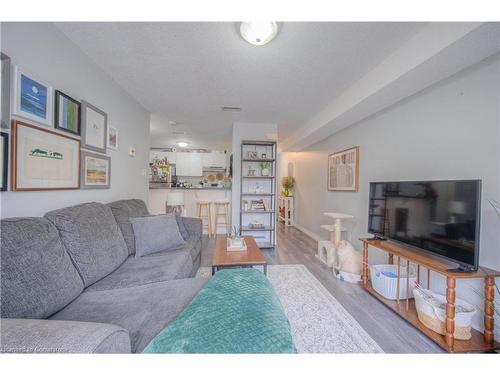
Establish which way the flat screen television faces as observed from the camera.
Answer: facing the viewer and to the left of the viewer

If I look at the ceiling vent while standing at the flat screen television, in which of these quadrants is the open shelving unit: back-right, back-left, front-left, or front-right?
front-right

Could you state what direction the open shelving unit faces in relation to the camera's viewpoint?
facing the viewer

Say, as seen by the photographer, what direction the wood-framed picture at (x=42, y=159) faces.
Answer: facing the viewer and to the right of the viewer

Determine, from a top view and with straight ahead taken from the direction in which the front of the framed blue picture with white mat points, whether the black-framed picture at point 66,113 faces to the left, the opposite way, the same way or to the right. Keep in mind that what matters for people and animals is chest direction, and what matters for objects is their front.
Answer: the same way

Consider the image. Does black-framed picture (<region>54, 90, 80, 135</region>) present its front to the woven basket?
yes

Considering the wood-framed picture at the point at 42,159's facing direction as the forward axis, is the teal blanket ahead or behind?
ahead

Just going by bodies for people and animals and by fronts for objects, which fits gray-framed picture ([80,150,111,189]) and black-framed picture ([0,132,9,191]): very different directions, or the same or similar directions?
same or similar directions

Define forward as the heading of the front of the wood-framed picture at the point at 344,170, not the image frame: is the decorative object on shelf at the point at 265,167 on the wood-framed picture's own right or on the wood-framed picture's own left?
on the wood-framed picture's own right

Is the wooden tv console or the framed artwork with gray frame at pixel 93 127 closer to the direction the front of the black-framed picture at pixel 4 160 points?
the wooden tv console

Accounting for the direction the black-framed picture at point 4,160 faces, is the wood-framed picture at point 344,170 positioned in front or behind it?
in front

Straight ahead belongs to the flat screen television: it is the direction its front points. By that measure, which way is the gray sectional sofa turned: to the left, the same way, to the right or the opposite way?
the opposite way

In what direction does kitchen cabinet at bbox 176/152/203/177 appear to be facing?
toward the camera

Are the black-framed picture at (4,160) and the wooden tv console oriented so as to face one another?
yes

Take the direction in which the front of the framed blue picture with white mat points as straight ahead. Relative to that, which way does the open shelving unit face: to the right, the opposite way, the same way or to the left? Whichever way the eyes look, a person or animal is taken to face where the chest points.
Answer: to the right

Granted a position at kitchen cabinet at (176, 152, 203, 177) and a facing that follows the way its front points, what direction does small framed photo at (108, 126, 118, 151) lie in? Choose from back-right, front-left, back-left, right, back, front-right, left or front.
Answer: front

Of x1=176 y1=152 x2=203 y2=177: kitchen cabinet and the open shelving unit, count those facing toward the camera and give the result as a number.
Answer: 2

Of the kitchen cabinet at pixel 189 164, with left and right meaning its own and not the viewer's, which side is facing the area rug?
front
